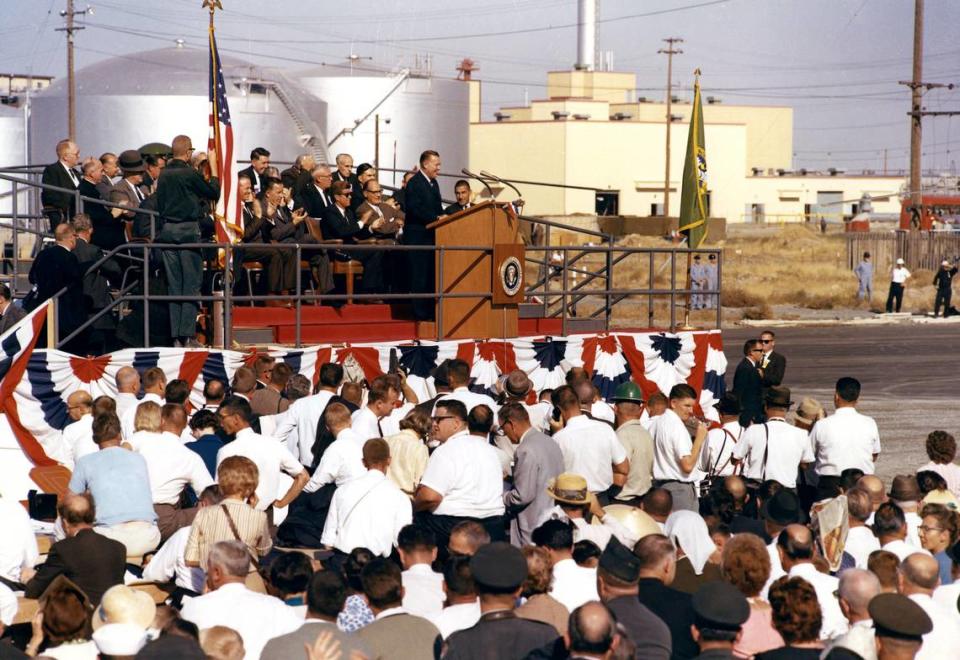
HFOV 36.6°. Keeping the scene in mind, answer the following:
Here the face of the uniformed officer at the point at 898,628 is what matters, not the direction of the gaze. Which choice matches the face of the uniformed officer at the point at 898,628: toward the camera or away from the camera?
away from the camera

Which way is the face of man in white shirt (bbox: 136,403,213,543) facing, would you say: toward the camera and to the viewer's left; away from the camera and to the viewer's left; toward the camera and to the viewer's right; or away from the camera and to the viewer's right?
away from the camera and to the viewer's right

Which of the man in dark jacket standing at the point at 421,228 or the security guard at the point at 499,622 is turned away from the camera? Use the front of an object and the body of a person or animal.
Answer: the security guard

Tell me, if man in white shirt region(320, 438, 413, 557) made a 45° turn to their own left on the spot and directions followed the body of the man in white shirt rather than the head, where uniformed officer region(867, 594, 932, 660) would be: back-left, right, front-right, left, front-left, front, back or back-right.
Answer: back

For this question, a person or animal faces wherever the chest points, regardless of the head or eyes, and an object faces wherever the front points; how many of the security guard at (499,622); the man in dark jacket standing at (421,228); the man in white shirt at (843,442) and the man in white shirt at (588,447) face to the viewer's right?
1

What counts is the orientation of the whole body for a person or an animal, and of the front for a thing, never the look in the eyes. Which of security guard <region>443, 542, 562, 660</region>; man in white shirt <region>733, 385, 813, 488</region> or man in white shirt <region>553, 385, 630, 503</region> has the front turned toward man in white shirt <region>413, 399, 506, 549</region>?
the security guard

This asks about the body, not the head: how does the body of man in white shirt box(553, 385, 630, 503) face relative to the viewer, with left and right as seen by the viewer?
facing away from the viewer and to the left of the viewer

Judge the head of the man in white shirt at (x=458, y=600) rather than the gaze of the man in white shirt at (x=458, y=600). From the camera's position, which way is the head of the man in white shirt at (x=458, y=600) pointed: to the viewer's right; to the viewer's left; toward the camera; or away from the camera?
away from the camera

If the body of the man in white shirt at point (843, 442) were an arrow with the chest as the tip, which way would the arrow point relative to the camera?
away from the camera

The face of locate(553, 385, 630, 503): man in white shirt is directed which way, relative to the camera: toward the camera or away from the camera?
away from the camera

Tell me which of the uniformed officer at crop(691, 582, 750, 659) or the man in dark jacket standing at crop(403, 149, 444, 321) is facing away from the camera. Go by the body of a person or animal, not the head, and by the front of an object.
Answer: the uniformed officer

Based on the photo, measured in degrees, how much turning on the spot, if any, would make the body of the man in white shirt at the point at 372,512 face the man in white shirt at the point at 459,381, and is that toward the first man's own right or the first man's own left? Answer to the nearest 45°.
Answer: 0° — they already face them

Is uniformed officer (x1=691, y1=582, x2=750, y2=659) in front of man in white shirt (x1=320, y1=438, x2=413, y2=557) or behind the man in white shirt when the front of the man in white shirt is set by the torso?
behind

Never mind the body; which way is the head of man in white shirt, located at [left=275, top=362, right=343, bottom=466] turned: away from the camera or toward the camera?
away from the camera

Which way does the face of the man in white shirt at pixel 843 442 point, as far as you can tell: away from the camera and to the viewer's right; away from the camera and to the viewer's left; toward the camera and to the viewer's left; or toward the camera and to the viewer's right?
away from the camera and to the viewer's left

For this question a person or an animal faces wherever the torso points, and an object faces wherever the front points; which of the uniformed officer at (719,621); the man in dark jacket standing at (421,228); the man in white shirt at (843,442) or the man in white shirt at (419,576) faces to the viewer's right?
the man in dark jacket standing

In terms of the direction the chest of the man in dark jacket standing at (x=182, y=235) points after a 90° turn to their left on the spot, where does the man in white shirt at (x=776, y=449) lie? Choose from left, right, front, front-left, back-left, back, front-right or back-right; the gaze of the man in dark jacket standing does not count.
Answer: back

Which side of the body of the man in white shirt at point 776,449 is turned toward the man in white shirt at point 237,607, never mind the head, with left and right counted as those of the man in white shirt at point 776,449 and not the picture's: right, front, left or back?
back

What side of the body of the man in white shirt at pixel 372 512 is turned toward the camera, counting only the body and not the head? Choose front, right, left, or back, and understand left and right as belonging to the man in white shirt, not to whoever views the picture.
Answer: back

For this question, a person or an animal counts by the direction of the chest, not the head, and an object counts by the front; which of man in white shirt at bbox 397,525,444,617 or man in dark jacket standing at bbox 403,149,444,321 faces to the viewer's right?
the man in dark jacket standing

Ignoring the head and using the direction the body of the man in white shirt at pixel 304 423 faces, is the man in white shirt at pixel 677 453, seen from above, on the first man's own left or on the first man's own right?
on the first man's own right
